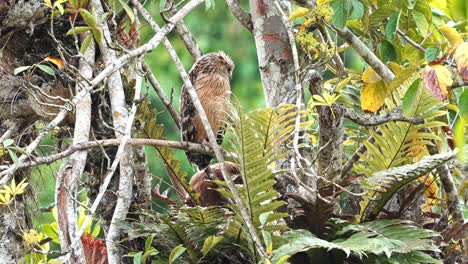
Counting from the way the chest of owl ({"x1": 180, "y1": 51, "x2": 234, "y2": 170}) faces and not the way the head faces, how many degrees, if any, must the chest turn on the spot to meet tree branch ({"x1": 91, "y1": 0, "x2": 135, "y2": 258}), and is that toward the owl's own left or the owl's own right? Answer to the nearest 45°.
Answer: approximately 45° to the owl's own right

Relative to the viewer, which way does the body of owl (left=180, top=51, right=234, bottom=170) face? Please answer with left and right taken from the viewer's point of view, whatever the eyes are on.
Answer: facing the viewer and to the right of the viewer
